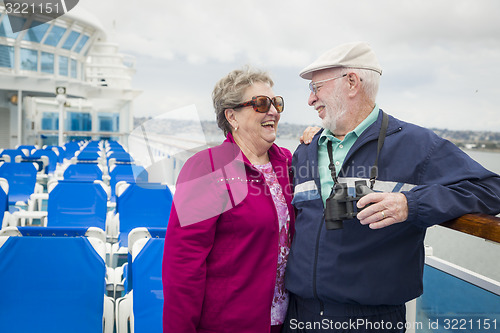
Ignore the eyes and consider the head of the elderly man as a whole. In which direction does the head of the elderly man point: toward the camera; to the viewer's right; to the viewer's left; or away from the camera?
to the viewer's left

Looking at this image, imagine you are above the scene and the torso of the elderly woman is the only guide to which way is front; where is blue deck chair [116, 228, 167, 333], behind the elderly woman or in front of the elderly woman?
behind

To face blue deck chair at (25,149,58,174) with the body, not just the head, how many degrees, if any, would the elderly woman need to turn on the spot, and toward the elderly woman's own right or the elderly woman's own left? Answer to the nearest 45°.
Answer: approximately 180°

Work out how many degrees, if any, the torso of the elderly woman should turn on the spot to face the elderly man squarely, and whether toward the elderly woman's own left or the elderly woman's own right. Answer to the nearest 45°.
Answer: approximately 45° to the elderly woman's own left

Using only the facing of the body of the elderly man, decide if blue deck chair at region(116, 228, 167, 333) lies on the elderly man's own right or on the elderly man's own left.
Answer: on the elderly man's own right

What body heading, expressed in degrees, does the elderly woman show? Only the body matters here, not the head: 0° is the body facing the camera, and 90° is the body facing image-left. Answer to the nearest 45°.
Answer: approximately 315°

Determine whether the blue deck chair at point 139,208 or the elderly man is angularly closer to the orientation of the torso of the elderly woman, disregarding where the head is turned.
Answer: the elderly man

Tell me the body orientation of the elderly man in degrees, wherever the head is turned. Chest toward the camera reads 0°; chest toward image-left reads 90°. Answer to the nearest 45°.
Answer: approximately 45°

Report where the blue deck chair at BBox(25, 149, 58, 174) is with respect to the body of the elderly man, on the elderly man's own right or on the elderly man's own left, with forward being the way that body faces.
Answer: on the elderly man's own right
